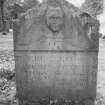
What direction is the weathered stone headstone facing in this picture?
toward the camera
